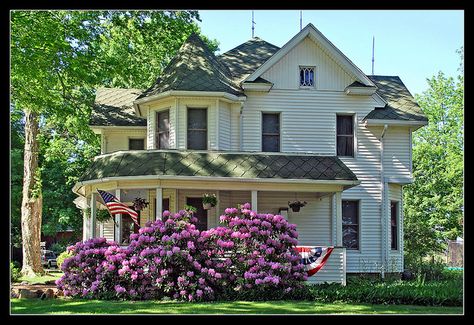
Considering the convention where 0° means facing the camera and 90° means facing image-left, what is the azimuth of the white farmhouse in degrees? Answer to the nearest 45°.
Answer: approximately 0°

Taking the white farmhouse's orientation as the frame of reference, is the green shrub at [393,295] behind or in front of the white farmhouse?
in front

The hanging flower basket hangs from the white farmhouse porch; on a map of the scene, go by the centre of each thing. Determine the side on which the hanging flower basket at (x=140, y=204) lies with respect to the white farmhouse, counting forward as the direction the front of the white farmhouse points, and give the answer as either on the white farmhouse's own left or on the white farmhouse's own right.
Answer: on the white farmhouse's own right
